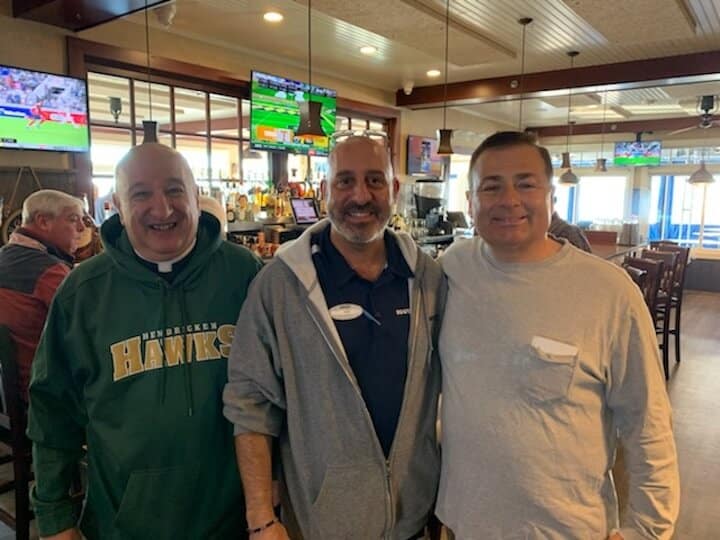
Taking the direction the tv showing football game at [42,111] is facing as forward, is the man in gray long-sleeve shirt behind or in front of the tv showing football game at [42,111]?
in front

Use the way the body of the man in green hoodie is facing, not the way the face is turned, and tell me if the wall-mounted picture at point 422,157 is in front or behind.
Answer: behind

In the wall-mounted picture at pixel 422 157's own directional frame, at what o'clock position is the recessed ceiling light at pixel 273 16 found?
The recessed ceiling light is roughly at 2 o'clock from the wall-mounted picture.

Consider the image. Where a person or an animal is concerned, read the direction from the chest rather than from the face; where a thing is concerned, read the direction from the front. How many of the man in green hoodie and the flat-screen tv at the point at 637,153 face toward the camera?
2

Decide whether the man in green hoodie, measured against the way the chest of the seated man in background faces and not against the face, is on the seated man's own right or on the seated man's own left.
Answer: on the seated man's own right

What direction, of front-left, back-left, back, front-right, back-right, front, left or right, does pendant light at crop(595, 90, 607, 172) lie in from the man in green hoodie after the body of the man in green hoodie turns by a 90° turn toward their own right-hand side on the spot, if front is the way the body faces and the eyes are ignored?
back-right

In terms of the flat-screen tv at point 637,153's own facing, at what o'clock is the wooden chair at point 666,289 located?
The wooden chair is roughly at 12 o'clock from the flat-screen tv.
